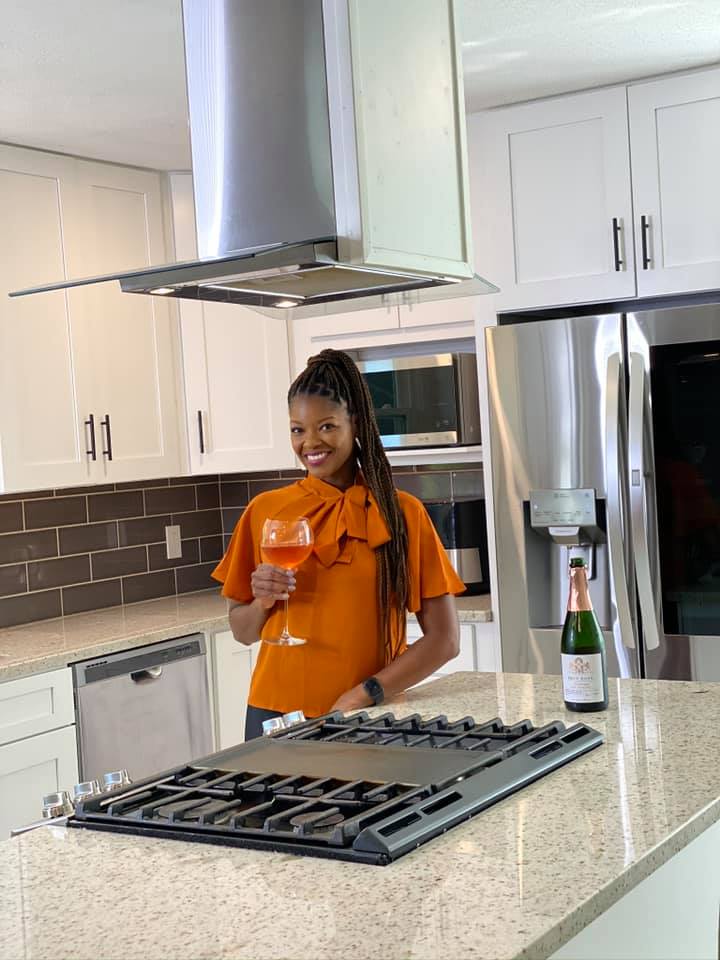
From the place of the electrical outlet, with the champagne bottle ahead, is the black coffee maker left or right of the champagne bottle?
left

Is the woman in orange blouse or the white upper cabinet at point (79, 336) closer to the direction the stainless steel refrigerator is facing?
the woman in orange blouse

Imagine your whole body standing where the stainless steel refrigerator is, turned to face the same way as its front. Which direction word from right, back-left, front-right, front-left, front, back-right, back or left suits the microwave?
back-right

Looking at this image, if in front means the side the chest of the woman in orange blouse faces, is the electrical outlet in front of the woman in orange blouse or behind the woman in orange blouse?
behind
